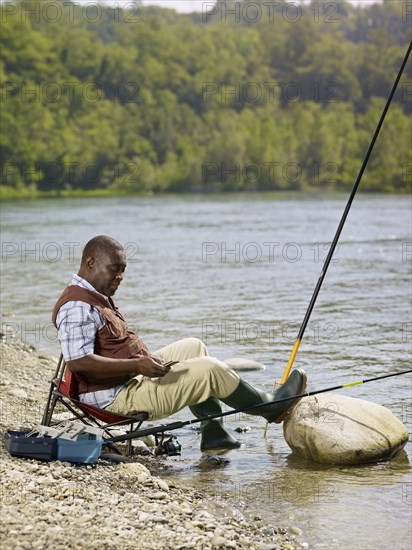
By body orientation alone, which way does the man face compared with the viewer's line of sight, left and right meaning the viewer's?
facing to the right of the viewer

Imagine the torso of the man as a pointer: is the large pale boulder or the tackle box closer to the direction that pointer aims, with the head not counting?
the large pale boulder

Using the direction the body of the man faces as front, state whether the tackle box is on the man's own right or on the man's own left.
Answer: on the man's own right

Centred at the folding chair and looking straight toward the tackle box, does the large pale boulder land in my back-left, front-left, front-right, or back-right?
back-left

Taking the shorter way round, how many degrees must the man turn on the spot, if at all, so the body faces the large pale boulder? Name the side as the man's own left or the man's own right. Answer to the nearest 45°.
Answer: approximately 45° to the man's own left
